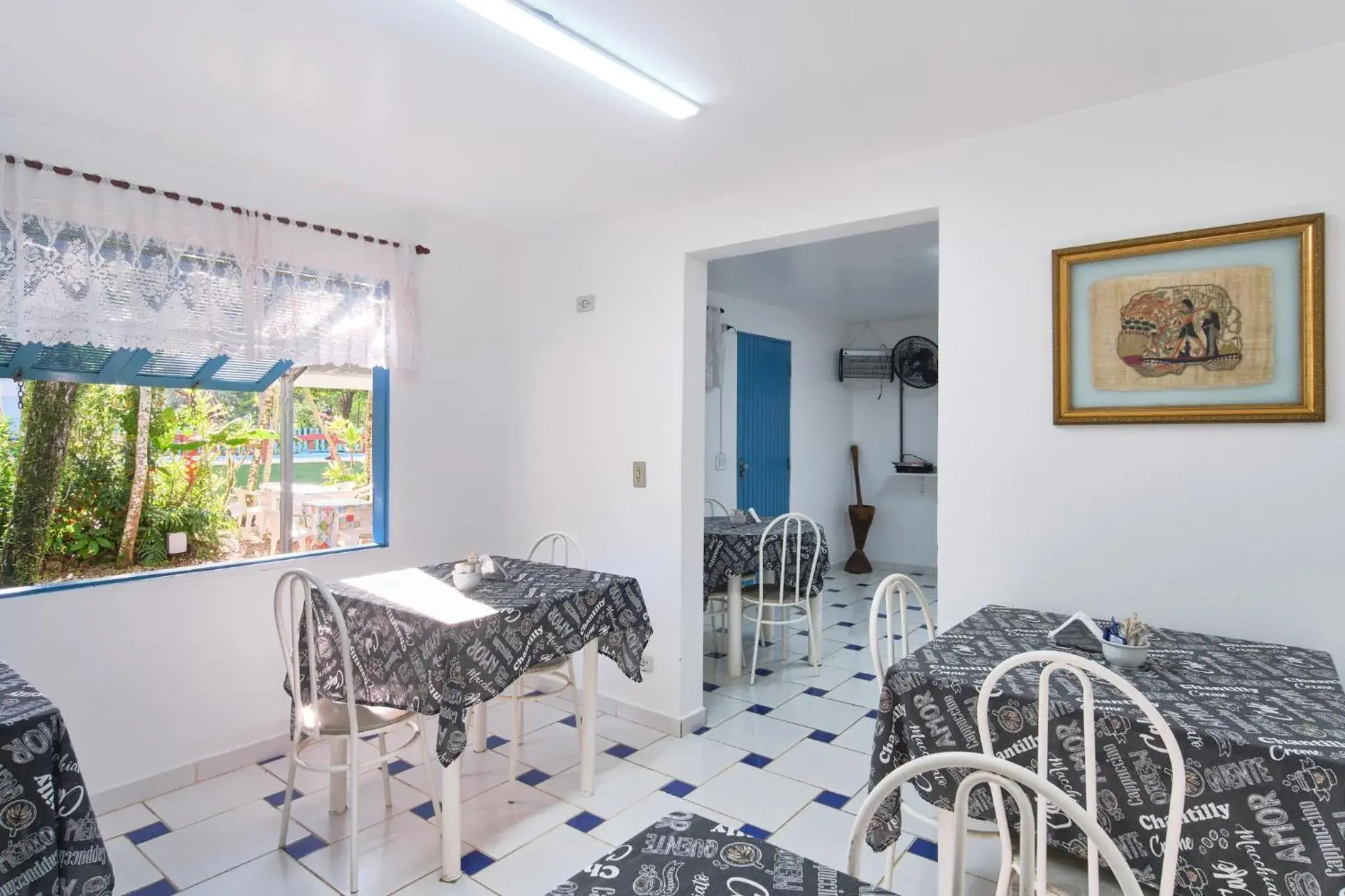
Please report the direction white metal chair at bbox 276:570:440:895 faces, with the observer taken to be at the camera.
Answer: facing away from the viewer and to the right of the viewer

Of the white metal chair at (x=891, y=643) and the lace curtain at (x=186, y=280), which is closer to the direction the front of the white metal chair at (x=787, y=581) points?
the lace curtain

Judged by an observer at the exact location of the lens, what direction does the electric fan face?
facing the viewer and to the right of the viewer

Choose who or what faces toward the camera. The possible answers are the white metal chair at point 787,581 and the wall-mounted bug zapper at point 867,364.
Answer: the wall-mounted bug zapper

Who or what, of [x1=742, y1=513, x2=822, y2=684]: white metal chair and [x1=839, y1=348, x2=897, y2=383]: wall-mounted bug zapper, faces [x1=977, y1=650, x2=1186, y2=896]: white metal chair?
the wall-mounted bug zapper

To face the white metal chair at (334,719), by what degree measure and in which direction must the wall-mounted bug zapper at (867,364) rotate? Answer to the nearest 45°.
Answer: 0° — it already faces it

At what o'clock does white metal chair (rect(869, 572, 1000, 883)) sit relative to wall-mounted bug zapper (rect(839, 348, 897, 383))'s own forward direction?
The white metal chair is roughly at 12 o'clock from the wall-mounted bug zapper.

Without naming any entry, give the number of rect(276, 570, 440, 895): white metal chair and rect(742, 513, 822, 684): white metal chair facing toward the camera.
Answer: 0

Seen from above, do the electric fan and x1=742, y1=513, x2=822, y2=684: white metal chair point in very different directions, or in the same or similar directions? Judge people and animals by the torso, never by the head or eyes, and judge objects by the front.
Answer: very different directions

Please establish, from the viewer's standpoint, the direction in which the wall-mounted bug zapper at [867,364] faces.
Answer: facing the viewer

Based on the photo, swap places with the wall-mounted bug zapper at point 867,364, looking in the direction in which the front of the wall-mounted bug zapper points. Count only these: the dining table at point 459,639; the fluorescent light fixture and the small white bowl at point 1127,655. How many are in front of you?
3

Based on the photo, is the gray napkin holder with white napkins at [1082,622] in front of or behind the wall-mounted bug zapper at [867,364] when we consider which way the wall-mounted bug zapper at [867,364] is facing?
in front

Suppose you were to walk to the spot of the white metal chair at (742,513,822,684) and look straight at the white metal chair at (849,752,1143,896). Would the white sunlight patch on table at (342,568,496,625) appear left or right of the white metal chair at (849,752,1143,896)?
right

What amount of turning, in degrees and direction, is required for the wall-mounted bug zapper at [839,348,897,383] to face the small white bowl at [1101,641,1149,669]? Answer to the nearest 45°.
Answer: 0° — it already faces it

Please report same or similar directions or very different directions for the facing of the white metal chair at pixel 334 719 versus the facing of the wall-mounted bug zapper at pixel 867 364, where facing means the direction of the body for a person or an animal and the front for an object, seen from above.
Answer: very different directions

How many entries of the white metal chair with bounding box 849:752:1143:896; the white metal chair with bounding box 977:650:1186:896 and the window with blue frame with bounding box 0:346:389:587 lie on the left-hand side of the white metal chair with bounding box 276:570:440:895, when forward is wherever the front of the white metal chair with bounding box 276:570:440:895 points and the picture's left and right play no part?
1
